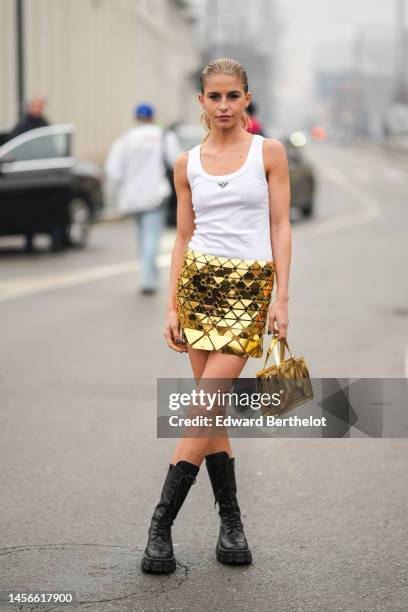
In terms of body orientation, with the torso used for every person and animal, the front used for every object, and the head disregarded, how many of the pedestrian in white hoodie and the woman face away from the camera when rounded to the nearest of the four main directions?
1

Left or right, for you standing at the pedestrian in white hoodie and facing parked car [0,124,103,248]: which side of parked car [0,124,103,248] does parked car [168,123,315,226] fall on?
right

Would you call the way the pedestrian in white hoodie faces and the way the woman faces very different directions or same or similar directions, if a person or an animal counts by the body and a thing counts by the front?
very different directions

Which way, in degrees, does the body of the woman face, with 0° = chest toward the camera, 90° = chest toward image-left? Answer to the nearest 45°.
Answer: approximately 0°

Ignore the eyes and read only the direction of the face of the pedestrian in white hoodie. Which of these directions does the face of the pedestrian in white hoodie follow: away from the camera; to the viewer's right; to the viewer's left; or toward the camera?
away from the camera

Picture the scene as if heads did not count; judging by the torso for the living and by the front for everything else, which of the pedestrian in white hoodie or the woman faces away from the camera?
the pedestrian in white hoodie

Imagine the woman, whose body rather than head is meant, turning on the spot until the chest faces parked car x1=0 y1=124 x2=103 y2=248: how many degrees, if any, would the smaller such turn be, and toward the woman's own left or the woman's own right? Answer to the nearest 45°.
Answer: approximately 180°

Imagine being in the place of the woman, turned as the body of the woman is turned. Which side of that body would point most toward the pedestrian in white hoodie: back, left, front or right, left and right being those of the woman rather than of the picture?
back

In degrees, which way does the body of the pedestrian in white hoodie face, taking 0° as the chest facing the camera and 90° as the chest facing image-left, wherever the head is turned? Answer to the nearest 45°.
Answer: approximately 180°

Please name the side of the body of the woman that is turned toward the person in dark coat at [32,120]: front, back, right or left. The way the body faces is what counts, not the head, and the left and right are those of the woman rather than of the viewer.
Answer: back
